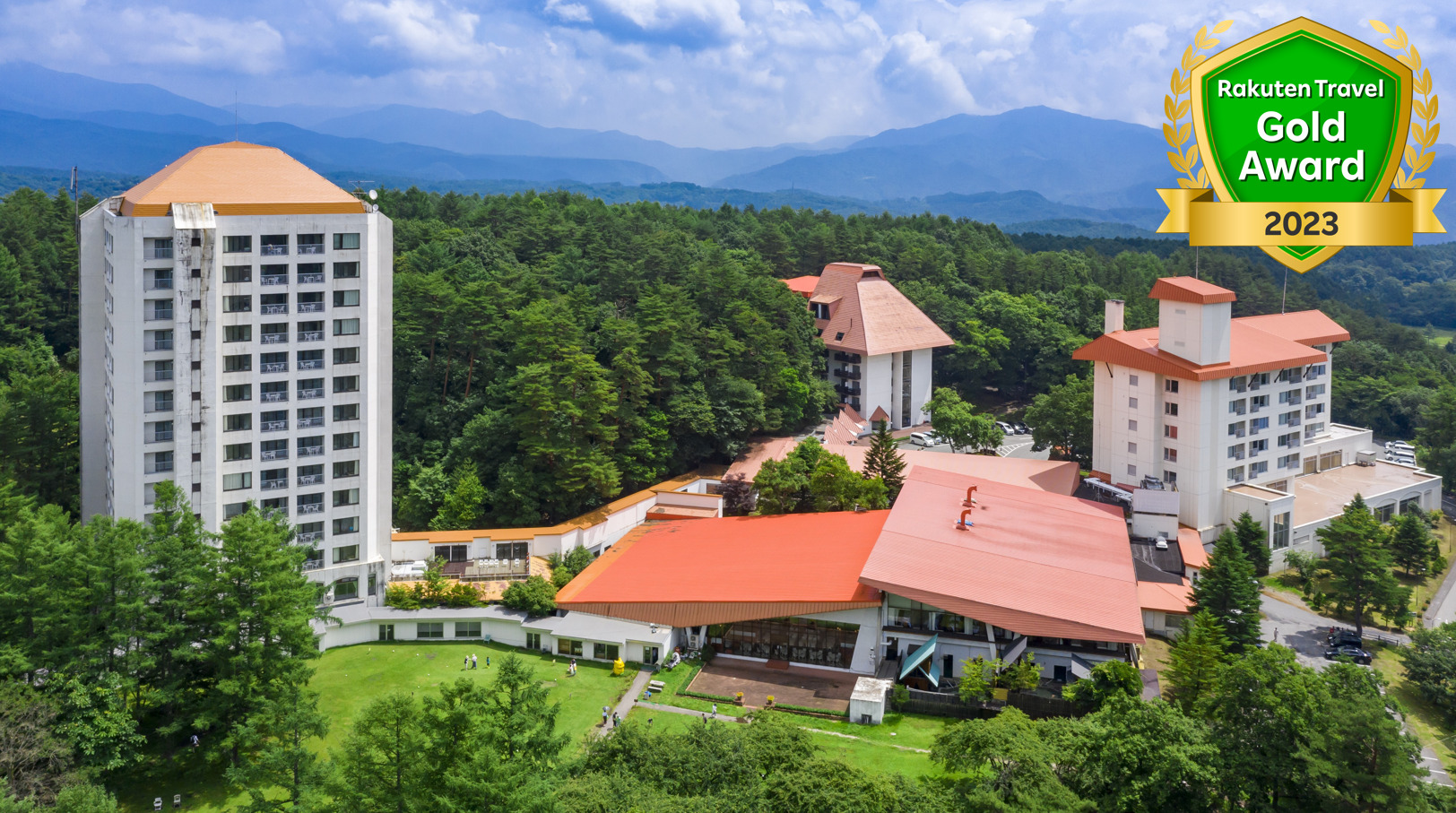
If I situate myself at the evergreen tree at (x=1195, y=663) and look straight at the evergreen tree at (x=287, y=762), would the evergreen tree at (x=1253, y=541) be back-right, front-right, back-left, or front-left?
back-right

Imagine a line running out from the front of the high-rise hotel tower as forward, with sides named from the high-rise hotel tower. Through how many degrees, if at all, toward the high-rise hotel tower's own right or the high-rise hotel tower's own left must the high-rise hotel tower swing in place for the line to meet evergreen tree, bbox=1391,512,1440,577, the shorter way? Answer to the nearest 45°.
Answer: approximately 90° to the high-rise hotel tower's own left

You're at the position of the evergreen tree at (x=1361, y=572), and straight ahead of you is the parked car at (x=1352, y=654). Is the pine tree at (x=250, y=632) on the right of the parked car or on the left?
right

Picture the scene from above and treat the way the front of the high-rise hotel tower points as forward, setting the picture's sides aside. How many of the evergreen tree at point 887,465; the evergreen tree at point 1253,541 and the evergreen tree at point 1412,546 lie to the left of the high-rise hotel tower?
3

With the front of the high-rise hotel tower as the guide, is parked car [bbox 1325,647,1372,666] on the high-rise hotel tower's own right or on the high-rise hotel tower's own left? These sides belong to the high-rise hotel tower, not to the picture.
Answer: on the high-rise hotel tower's own left

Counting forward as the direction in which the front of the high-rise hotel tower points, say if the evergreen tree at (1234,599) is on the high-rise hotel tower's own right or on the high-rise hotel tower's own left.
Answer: on the high-rise hotel tower's own left

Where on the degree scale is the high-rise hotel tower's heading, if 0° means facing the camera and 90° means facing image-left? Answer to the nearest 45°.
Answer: approximately 0°

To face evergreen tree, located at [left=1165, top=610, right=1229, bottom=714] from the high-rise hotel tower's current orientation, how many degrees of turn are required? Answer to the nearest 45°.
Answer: approximately 45° to its left

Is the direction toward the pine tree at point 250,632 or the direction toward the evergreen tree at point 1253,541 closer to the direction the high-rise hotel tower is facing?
the pine tree

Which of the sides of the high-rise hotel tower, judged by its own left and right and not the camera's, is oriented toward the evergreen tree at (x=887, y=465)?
left
